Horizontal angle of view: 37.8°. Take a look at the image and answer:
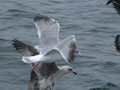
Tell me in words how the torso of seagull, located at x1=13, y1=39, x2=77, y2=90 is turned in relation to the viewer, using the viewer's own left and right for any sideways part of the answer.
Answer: facing to the right of the viewer

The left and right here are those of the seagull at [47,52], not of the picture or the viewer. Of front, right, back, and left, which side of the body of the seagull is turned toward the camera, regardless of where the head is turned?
right
